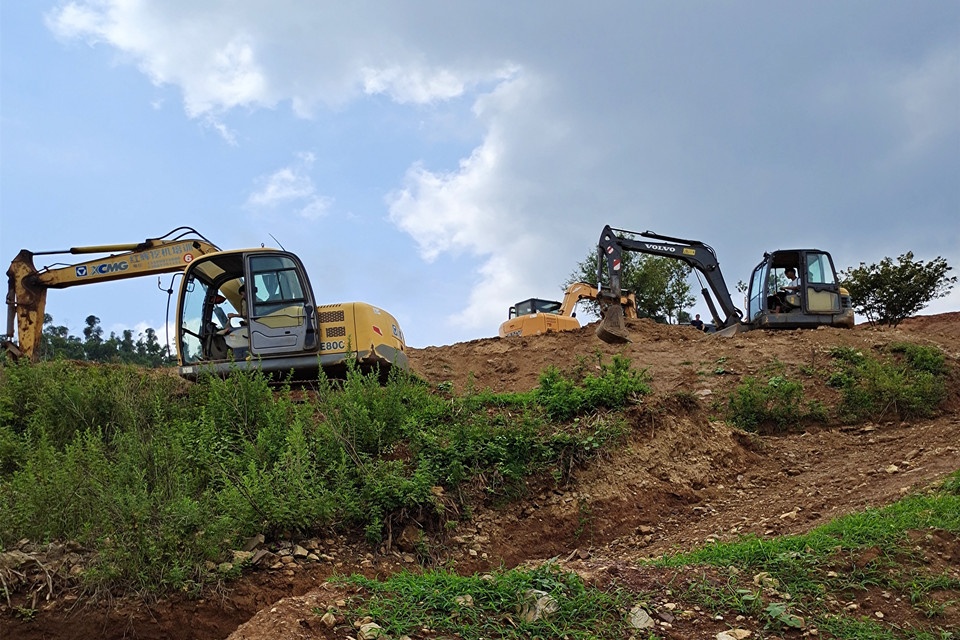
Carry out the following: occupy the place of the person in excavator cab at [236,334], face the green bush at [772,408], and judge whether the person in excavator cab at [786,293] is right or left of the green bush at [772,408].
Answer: left

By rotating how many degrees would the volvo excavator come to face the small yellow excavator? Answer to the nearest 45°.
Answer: approximately 45° to its right

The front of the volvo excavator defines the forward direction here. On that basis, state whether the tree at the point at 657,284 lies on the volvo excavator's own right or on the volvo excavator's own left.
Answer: on the volvo excavator's own right

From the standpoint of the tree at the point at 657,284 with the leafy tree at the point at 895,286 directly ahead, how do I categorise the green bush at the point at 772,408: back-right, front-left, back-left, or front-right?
front-right

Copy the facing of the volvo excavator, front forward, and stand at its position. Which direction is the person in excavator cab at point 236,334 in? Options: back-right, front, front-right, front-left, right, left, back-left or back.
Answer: front-left

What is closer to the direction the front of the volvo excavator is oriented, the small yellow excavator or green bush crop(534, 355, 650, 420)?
the small yellow excavator

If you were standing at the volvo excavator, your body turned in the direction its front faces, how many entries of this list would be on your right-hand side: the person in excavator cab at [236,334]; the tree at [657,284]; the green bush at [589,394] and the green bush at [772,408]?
1

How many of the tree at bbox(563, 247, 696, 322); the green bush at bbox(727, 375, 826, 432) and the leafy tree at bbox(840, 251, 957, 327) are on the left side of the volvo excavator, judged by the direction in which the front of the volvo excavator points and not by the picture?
1

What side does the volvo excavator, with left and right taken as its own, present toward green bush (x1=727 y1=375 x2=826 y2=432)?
left

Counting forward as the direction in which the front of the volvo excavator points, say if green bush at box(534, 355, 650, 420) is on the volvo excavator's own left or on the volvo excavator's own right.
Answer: on the volvo excavator's own left

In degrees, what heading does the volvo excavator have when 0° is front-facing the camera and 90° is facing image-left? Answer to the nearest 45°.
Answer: approximately 90°
